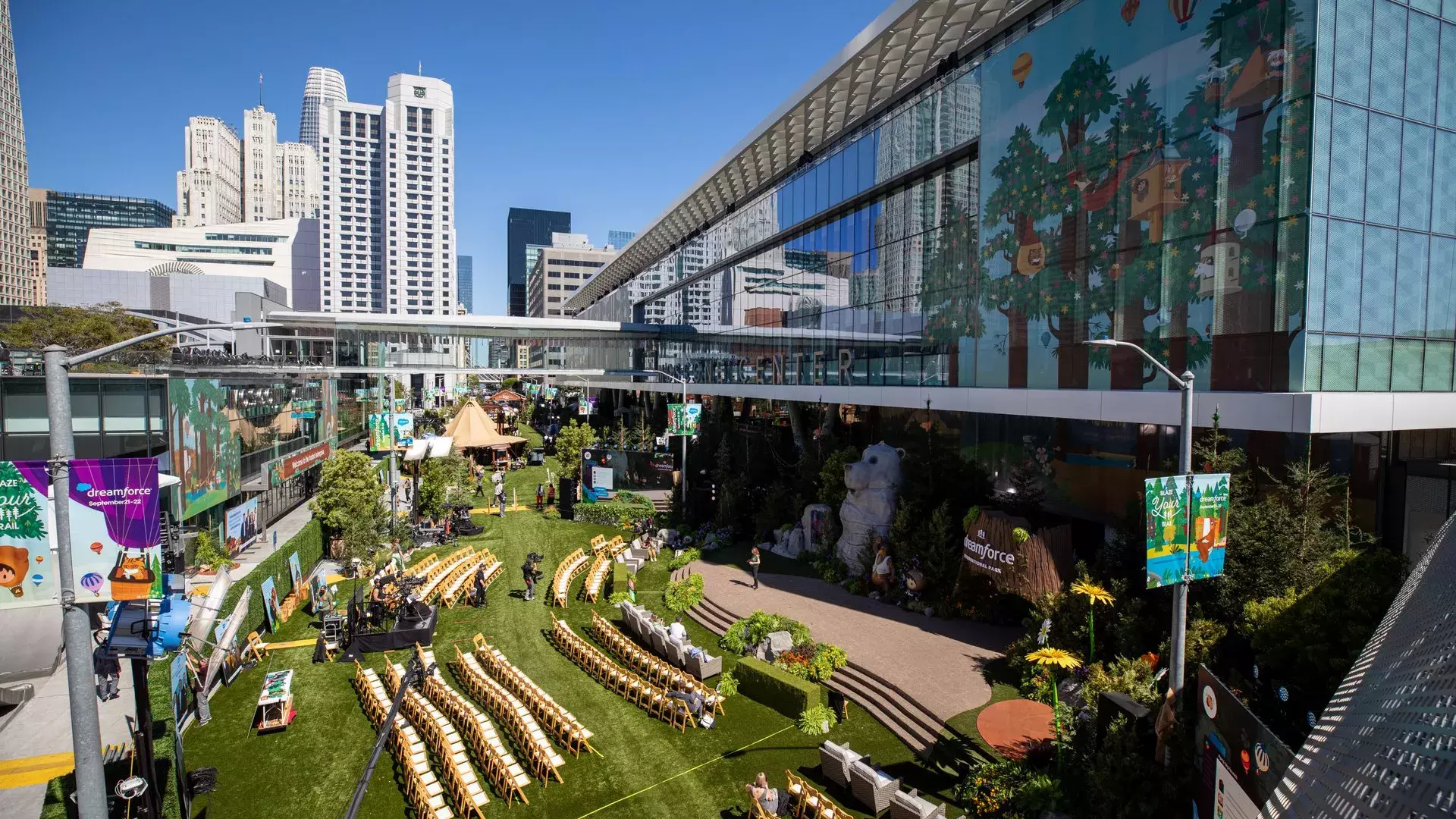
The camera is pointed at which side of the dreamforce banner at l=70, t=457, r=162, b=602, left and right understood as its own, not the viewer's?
front

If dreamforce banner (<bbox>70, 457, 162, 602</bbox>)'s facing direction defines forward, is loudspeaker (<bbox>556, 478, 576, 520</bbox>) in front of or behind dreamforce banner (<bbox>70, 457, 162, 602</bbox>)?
behind

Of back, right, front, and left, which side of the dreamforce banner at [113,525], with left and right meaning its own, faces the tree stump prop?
left

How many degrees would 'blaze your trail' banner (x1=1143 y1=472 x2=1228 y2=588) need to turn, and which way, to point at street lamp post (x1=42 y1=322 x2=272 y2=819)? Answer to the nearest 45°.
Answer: approximately 45° to its right

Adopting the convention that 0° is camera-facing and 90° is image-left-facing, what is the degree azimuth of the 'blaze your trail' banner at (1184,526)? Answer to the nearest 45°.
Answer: approximately 0°

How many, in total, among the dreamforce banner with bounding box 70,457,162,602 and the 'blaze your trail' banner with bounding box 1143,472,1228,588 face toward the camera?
2

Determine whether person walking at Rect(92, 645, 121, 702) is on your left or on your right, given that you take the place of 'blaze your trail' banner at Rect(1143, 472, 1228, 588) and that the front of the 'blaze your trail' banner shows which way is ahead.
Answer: on your right

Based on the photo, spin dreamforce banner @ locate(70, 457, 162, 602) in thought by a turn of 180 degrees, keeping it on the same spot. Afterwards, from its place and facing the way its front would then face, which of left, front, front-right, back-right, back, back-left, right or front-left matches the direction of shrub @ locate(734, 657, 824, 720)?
right

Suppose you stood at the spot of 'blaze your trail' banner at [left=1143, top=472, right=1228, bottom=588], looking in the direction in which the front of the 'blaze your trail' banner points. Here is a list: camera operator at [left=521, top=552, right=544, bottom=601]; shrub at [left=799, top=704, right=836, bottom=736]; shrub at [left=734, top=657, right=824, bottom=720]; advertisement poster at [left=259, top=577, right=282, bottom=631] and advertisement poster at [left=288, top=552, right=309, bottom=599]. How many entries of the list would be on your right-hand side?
5

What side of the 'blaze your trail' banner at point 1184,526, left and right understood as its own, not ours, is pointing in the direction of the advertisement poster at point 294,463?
right

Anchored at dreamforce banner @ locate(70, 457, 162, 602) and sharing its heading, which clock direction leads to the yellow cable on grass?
The yellow cable on grass is roughly at 9 o'clock from the dreamforce banner.

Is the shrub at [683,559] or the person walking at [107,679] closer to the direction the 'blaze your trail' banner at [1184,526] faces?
the person walking
